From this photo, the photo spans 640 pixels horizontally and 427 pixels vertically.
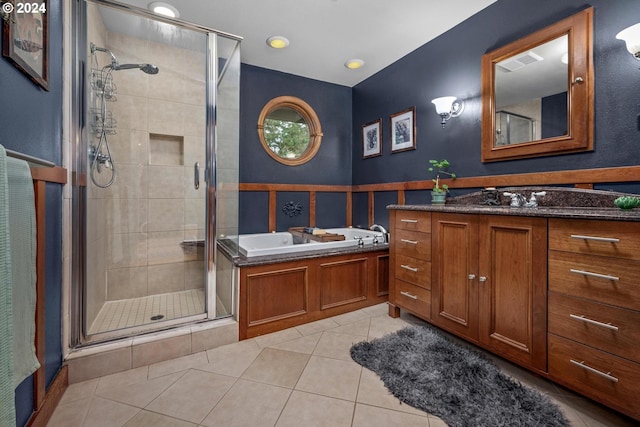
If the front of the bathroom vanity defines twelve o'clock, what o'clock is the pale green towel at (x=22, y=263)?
The pale green towel is roughly at 12 o'clock from the bathroom vanity.

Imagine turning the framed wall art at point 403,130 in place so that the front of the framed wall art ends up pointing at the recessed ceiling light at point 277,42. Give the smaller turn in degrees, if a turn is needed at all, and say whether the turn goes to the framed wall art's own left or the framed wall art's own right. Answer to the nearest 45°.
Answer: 0° — it already faces it

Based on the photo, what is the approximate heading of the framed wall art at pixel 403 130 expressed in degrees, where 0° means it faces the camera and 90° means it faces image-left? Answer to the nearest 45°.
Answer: approximately 45°

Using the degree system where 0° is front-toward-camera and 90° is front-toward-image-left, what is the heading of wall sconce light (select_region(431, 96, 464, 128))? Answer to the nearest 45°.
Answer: approximately 45°

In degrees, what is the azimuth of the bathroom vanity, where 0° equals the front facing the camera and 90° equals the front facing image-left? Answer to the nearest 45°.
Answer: approximately 45°

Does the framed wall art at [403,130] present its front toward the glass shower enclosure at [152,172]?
yes

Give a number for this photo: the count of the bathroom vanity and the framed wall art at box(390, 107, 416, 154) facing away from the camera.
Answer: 0

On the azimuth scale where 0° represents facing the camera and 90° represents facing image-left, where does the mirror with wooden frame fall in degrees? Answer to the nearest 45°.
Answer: approximately 45°

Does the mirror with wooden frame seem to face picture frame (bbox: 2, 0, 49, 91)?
yes

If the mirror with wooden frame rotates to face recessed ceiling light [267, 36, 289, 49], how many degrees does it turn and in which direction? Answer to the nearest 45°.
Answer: approximately 45° to its right

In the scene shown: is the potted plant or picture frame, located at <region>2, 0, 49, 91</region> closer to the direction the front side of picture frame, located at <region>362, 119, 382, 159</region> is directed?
the picture frame

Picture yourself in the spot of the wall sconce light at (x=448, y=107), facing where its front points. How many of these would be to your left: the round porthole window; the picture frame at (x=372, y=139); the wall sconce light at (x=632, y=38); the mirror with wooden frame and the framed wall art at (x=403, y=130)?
2
